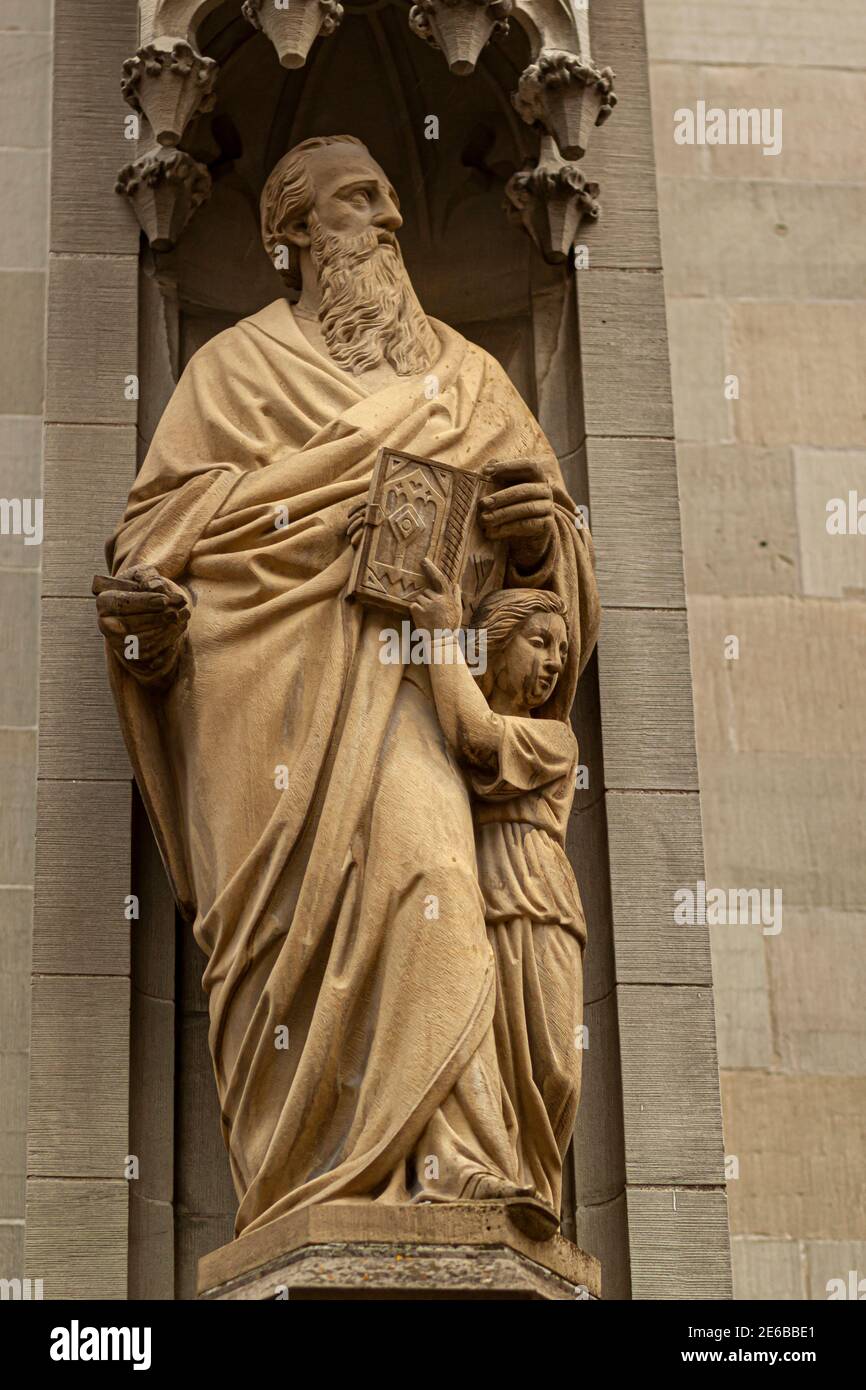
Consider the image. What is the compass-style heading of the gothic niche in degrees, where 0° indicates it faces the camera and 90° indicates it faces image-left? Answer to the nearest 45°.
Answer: approximately 0°
